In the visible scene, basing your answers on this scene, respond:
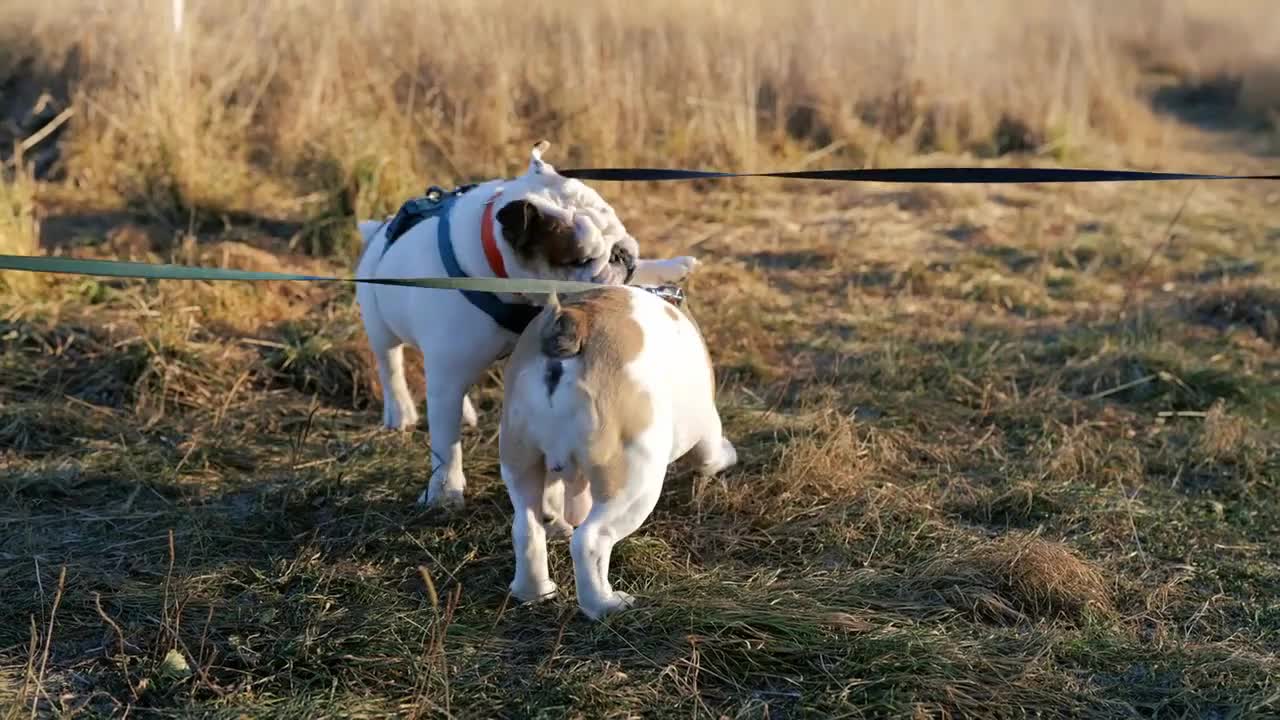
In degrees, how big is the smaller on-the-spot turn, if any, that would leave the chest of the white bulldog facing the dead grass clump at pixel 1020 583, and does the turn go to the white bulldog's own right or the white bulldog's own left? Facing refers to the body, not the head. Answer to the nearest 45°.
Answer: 0° — it already faces it

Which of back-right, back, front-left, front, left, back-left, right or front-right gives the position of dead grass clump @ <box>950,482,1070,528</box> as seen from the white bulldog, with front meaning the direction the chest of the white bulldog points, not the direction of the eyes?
front-left

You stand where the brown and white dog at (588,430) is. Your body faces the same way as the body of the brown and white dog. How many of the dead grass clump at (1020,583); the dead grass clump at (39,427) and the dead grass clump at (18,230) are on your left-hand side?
2

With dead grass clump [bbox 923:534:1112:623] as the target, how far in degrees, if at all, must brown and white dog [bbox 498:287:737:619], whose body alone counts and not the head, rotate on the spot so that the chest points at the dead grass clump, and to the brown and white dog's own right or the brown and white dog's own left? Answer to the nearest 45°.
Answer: approximately 45° to the brown and white dog's own right

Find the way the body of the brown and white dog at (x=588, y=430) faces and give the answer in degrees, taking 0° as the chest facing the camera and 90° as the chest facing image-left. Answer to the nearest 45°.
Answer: approximately 225°

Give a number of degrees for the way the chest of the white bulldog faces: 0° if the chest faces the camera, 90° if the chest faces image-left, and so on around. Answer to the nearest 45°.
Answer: approximately 315°

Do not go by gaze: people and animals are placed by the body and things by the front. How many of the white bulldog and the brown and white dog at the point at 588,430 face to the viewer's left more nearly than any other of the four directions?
0

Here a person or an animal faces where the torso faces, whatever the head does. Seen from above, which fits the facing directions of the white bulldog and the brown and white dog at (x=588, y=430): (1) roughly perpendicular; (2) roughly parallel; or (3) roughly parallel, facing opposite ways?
roughly perpendicular

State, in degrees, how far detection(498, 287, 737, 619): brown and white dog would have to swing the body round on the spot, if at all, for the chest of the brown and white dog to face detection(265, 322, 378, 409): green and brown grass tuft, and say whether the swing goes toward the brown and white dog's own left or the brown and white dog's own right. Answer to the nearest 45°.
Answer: approximately 90° to the brown and white dog's own left

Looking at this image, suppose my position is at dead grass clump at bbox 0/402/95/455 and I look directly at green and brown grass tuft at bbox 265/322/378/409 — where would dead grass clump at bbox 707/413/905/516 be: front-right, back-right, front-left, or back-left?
front-right
